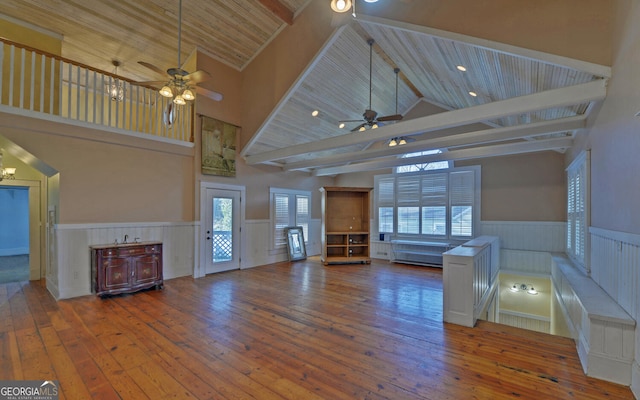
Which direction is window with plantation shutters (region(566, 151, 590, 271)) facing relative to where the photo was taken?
to the viewer's left

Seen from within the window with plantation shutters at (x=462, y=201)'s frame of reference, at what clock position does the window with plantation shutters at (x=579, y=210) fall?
the window with plantation shutters at (x=579, y=210) is roughly at 11 o'clock from the window with plantation shutters at (x=462, y=201).

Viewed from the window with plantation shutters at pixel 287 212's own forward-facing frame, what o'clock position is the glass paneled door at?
The glass paneled door is roughly at 3 o'clock from the window with plantation shutters.

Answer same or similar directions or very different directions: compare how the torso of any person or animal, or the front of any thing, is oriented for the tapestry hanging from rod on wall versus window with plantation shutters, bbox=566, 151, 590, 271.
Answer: very different directions

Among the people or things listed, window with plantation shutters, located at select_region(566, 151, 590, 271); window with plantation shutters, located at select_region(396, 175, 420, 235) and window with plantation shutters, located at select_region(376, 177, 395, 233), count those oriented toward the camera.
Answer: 2

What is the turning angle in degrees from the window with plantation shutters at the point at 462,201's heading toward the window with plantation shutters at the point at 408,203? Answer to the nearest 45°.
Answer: approximately 90° to its right
